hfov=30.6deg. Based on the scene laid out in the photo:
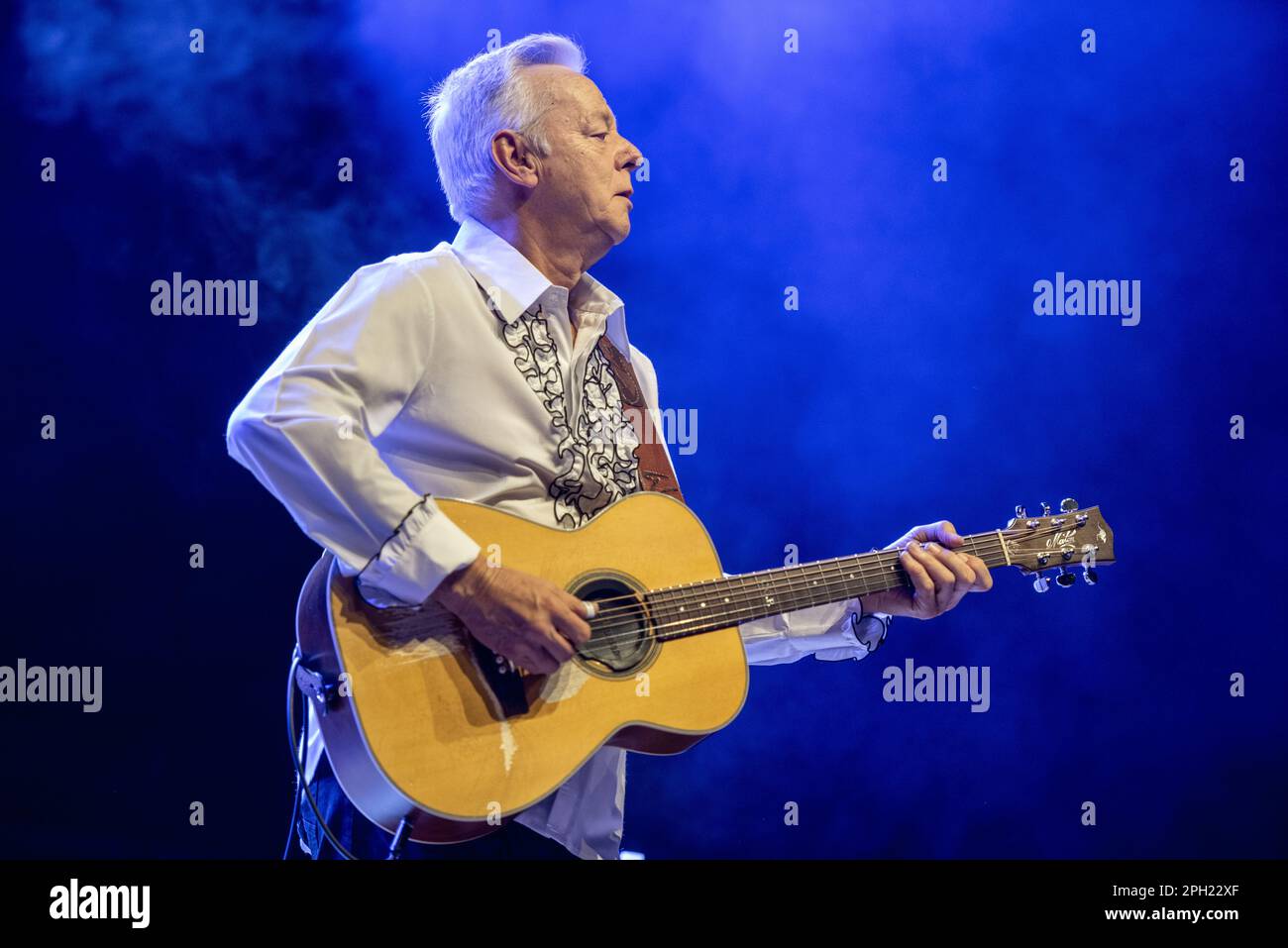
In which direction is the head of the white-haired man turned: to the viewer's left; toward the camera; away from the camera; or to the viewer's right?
to the viewer's right

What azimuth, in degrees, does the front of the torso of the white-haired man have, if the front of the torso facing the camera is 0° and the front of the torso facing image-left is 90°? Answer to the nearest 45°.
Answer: approximately 315°
